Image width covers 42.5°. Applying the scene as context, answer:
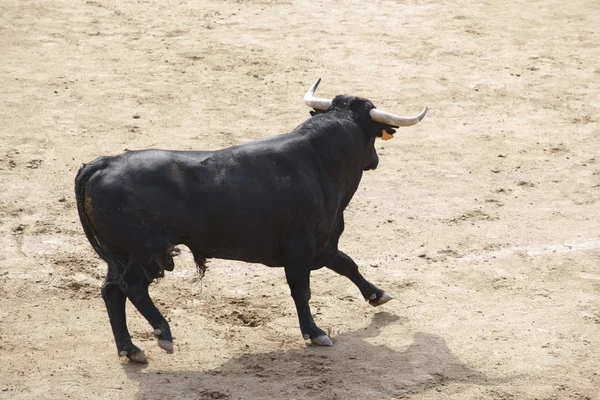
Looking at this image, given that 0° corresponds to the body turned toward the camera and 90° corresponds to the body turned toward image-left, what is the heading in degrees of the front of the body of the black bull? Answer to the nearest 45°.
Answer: approximately 270°
